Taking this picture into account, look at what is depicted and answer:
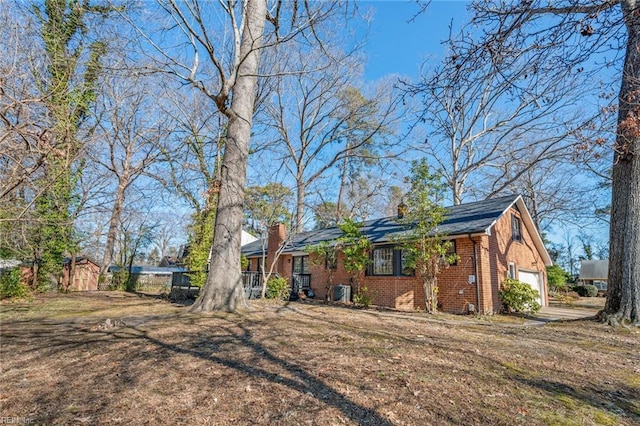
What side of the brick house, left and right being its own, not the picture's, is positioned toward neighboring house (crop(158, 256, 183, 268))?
right

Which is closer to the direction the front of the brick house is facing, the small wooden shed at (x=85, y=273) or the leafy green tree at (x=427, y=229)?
the leafy green tree

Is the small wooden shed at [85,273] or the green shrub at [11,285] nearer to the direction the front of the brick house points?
the green shrub

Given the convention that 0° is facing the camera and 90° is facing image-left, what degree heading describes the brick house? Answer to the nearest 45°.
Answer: approximately 45°

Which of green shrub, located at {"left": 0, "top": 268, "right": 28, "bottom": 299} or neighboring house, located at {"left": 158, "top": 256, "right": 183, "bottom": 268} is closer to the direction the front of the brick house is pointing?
the green shrub

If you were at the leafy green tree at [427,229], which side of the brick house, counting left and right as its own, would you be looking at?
front

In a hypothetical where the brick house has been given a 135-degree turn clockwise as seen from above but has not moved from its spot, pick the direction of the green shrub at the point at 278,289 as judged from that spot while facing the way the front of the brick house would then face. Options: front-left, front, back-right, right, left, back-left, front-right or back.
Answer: left

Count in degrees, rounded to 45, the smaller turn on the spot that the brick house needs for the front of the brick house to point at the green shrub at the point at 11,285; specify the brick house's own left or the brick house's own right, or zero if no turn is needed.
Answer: approximately 45° to the brick house's own right
